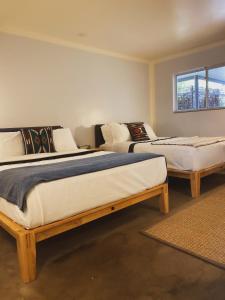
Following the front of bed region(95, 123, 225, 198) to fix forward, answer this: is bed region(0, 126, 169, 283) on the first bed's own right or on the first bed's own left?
on the first bed's own right

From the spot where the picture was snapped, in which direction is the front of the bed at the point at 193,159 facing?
facing the viewer and to the right of the viewer

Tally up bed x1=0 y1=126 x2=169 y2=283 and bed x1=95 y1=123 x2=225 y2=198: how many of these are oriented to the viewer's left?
0

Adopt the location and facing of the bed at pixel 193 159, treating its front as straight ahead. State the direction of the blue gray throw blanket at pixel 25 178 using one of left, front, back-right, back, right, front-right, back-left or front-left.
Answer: right

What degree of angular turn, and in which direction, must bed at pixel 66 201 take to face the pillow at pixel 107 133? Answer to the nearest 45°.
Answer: approximately 135° to its left

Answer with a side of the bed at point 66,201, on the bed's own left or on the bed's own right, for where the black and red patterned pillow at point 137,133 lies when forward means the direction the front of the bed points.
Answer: on the bed's own left

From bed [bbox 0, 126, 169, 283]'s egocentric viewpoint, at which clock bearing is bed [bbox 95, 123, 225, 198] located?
bed [bbox 95, 123, 225, 198] is roughly at 9 o'clock from bed [bbox 0, 126, 169, 283].

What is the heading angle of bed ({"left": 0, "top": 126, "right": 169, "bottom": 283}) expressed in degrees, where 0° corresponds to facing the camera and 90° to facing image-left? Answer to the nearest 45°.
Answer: approximately 315°

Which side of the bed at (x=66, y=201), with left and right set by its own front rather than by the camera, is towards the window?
left
